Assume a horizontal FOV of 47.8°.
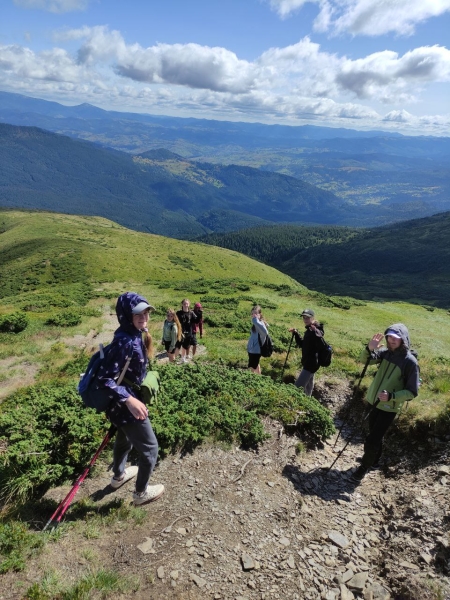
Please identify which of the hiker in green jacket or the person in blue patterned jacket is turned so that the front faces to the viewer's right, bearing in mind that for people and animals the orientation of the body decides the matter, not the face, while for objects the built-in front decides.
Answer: the person in blue patterned jacket

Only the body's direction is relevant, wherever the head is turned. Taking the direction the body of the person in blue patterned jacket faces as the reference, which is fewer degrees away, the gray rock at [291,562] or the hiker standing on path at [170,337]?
the gray rock

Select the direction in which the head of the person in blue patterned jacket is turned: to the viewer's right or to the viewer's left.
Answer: to the viewer's right

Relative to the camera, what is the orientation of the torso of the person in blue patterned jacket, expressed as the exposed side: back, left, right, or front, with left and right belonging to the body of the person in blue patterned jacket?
right

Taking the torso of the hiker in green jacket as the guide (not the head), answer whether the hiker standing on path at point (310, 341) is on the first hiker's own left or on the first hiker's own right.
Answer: on the first hiker's own right

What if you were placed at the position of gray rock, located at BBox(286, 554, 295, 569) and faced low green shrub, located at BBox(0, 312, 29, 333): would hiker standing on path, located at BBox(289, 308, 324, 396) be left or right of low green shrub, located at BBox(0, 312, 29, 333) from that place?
right

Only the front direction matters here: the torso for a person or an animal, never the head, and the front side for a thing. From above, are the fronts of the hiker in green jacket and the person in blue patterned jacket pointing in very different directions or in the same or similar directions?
very different directions

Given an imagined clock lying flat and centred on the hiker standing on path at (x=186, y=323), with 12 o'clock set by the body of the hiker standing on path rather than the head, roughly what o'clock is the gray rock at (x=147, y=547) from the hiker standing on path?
The gray rock is roughly at 12 o'clock from the hiker standing on path.

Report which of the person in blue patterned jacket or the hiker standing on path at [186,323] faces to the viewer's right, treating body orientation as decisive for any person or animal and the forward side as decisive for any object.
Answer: the person in blue patterned jacket
